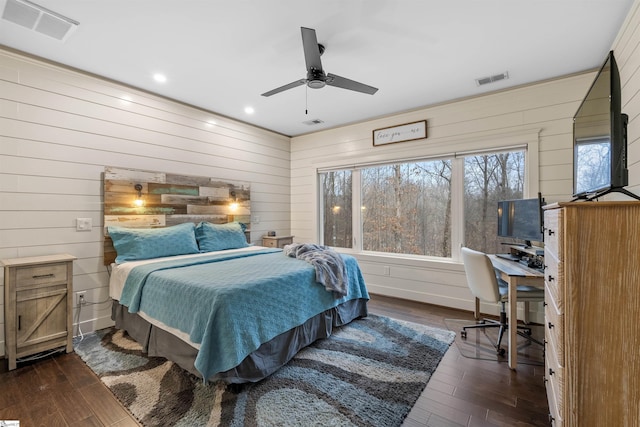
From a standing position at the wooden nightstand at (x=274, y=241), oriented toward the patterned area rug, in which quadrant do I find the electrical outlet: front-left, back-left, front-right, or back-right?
front-right

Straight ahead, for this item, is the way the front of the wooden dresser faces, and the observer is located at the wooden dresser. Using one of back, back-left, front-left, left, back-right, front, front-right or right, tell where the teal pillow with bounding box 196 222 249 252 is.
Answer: front

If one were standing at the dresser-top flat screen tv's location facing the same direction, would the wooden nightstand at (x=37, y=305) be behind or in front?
in front

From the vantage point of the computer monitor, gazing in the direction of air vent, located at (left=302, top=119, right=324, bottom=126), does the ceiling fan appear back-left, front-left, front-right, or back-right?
front-left

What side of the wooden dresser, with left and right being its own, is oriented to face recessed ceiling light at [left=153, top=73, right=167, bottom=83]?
front

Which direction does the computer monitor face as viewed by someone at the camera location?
facing the viewer and to the left of the viewer

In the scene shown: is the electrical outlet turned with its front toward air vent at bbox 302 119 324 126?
no

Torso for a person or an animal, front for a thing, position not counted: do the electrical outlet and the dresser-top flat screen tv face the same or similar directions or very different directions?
very different directions

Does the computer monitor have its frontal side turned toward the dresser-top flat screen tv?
no

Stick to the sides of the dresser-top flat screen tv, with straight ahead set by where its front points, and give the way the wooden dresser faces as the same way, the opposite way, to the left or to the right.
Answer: the same way

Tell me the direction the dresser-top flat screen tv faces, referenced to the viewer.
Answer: facing to the left of the viewer

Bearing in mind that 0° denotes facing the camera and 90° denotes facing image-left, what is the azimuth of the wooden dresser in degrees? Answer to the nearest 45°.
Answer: approximately 90°

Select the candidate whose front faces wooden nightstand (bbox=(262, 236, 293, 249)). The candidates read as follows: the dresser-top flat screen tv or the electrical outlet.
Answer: the dresser-top flat screen tv

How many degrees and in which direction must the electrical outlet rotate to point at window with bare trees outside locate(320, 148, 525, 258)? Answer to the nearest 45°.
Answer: approximately 45° to its left
